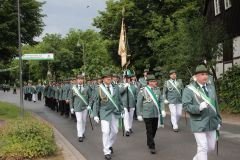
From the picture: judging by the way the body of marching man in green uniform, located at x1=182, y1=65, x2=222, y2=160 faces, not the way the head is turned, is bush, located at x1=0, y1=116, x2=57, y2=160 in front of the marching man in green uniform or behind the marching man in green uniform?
behind

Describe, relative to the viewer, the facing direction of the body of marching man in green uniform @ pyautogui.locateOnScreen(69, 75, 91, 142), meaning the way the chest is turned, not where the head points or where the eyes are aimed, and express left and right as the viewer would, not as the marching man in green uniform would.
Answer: facing the viewer

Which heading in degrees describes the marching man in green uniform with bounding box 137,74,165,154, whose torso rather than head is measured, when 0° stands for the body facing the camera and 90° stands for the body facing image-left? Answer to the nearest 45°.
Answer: approximately 315°

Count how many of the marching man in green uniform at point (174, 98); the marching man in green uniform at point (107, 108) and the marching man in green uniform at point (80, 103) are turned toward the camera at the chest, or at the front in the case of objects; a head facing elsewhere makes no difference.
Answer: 3

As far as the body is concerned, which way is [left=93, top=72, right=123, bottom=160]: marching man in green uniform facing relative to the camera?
toward the camera

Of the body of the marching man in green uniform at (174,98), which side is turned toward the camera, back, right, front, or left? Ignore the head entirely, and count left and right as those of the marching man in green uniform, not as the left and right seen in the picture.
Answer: front

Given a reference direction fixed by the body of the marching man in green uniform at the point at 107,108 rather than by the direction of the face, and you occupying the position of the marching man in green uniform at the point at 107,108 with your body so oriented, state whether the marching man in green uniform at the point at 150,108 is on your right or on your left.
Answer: on your left

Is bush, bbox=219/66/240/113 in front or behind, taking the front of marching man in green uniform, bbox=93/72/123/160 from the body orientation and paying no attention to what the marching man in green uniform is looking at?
behind

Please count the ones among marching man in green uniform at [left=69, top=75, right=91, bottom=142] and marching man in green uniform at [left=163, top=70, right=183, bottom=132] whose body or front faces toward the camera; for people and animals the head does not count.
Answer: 2
